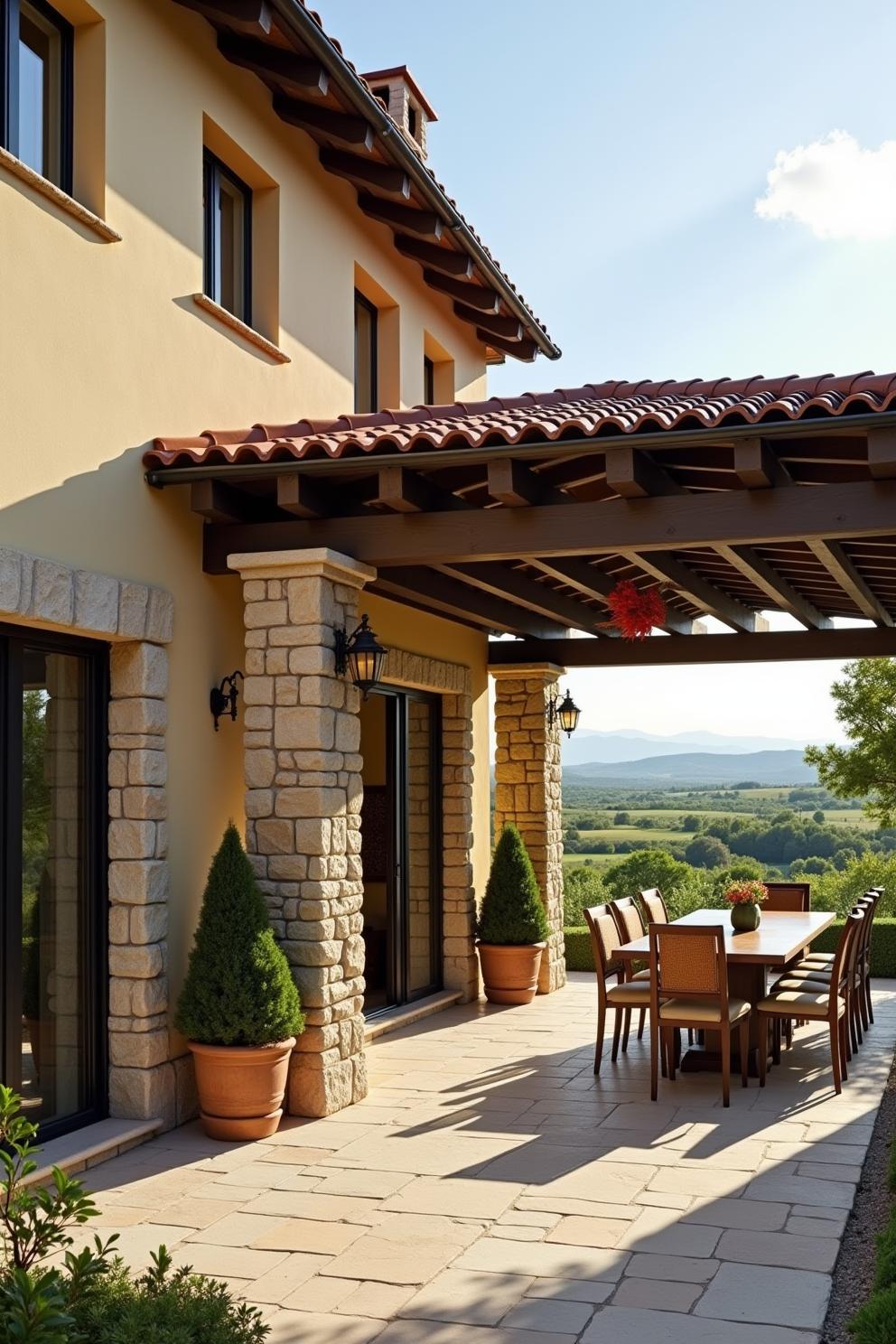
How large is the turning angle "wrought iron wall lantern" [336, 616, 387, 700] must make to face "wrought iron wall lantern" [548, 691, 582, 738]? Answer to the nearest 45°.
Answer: approximately 90° to its left

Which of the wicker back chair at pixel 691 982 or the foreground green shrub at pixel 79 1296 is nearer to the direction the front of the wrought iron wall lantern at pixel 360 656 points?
the wicker back chair

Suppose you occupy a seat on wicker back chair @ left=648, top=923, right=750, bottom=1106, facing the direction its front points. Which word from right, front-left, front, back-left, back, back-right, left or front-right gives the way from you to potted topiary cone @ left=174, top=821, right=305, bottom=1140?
back-left

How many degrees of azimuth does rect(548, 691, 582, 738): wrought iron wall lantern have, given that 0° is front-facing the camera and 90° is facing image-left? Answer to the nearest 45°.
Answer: approximately 270°

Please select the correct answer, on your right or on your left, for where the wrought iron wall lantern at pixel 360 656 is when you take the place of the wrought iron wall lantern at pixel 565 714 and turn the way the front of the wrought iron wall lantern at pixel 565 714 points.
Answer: on your right

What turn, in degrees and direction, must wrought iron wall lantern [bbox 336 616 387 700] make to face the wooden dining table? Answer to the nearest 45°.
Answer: approximately 45° to its left

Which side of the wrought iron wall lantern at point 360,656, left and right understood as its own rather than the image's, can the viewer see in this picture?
right

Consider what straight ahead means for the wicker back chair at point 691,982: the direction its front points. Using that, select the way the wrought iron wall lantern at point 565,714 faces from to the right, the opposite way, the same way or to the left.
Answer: to the right

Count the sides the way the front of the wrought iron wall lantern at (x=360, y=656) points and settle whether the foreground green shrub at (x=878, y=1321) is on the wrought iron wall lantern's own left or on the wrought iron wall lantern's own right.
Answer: on the wrought iron wall lantern's own right

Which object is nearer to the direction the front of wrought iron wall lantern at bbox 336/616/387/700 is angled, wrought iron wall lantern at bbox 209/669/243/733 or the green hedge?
the green hedge

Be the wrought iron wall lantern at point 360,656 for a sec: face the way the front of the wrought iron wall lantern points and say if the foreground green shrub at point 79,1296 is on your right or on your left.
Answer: on your right

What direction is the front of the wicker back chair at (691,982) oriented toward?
away from the camera

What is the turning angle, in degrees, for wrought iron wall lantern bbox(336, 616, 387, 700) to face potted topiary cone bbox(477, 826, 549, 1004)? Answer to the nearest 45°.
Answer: approximately 90° to its left

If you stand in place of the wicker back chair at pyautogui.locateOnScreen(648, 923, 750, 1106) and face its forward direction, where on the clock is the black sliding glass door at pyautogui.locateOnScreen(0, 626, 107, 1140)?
The black sliding glass door is roughly at 8 o'clock from the wicker back chair.

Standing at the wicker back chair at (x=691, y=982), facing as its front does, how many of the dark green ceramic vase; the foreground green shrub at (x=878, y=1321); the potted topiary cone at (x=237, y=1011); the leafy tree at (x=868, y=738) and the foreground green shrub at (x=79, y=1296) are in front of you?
2

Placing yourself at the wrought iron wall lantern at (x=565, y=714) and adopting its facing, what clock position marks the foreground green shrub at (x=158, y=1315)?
The foreground green shrub is roughly at 3 o'clock from the wrought iron wall lantern.

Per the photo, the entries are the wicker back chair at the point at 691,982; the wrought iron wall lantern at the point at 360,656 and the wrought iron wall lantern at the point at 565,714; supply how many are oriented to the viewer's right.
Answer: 2
